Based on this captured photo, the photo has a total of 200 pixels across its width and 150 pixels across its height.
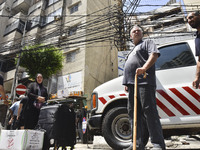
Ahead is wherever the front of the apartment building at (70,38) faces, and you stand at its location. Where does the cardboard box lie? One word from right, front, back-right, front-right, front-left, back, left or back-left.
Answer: front-left

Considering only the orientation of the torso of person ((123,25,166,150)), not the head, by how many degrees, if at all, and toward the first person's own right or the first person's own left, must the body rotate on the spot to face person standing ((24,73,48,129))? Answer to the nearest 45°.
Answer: approximately 90° to the first person's own right

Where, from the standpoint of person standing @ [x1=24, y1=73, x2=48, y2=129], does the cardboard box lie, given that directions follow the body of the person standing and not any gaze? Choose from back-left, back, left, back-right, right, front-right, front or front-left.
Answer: front-right

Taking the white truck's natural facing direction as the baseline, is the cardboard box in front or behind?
in front

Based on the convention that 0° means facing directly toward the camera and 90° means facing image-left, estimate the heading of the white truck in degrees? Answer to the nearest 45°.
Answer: approximately 90°

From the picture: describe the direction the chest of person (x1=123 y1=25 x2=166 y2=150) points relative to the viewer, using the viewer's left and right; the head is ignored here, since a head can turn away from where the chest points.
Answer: facing the viewer and to the left of the viewer

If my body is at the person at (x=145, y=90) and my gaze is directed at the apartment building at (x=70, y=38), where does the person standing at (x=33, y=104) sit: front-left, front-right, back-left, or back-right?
front-left

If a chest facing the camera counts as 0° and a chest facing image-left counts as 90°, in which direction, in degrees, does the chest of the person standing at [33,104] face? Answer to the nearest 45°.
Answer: approximately 315°

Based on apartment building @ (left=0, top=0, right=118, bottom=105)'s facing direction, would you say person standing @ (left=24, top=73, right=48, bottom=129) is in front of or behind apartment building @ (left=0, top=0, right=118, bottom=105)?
in front

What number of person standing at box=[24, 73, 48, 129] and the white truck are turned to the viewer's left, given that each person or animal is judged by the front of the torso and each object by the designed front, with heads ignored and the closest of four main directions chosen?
1

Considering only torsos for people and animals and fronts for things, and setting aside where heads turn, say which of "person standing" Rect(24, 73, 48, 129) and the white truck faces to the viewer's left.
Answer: the white truck
